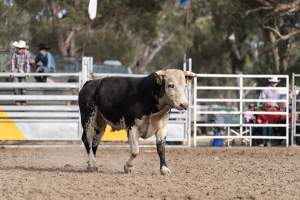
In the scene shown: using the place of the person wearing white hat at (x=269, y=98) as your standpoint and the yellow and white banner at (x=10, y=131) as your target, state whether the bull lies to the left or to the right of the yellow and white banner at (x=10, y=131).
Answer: left

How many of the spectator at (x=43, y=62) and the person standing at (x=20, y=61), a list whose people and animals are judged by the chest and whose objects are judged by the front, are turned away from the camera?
0

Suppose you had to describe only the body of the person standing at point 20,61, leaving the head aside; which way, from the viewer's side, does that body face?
toward the camera

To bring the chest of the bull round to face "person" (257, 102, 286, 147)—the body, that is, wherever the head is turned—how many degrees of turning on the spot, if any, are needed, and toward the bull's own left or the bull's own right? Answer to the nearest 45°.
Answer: approximately 90° to the bull's own left

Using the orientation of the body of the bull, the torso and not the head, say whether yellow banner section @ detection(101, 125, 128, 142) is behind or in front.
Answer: behind

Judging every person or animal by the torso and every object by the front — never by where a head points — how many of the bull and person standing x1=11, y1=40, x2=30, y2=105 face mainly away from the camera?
0

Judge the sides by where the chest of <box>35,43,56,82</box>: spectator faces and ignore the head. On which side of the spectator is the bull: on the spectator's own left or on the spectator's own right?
on the spectator's own left

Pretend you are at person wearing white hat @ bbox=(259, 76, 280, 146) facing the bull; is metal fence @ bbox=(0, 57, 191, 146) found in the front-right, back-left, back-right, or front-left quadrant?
front-right

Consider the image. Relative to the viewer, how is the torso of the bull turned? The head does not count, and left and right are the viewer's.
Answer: facing the viewer and to the right of the viewer

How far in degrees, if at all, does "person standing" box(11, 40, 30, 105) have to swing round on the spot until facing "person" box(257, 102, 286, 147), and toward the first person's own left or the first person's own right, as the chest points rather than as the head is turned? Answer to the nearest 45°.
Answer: approximately 90° to the first person's own left
